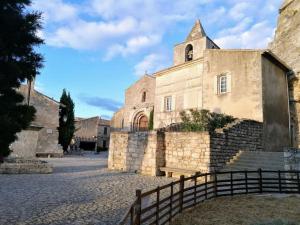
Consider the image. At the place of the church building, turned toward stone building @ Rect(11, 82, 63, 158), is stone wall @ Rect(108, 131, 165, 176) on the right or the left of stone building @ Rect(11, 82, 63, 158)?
left

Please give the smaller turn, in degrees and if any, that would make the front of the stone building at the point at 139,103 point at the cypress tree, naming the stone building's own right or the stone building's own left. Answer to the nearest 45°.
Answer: approximately 45° to the stone building's own right

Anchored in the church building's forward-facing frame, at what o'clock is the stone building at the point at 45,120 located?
The stone building is roughly at 2 o'clock from the church building.

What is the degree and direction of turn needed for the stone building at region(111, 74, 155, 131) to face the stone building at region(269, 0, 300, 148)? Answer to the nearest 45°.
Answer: approximately 90° to its left

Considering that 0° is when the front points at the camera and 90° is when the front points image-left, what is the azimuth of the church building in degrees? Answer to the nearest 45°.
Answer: approximately 45°
